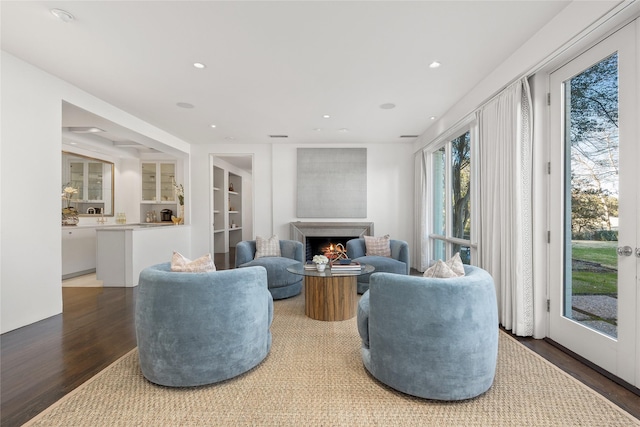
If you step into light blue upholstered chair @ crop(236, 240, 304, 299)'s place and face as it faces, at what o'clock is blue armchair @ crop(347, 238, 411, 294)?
The blue armchair is roughly at 9 o'clock from the light blue upholstered chair.

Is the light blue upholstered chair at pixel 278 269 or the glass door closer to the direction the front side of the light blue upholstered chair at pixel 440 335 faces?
the light blue upholstered chair

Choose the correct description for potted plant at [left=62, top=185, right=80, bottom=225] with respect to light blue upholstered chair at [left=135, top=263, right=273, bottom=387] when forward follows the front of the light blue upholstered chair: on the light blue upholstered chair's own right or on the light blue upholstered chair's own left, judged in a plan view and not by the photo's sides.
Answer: on the light blue upholstered chair's own left

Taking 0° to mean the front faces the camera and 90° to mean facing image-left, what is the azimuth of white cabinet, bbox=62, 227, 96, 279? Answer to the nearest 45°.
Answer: approximately 315°

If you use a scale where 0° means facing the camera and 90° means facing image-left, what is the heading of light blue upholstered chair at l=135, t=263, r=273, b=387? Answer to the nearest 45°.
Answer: approximately 225°

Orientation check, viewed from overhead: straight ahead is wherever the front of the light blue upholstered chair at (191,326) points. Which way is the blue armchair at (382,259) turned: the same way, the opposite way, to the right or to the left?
the opposite way

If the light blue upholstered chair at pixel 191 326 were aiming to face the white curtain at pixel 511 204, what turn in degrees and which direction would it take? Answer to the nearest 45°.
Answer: approximately 45° to its right

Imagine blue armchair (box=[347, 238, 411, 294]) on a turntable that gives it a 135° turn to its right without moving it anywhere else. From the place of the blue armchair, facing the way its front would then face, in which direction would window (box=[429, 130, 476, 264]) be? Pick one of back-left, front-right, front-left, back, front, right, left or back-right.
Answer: right

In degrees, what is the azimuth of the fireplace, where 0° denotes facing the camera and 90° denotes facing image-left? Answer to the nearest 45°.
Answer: approximately 0°
